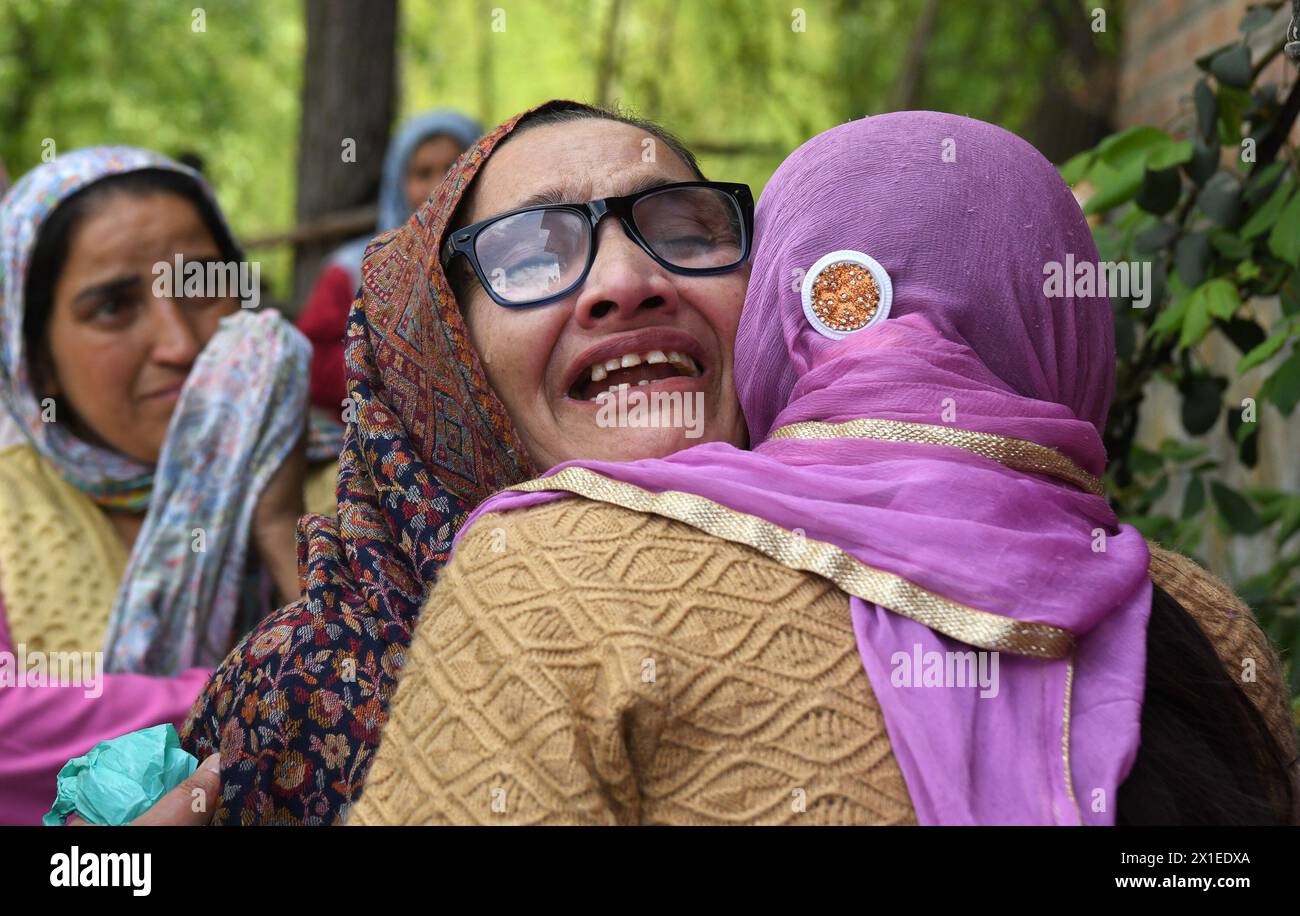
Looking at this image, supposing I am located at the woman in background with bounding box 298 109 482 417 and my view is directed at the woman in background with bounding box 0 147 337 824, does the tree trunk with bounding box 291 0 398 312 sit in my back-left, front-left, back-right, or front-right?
back-right

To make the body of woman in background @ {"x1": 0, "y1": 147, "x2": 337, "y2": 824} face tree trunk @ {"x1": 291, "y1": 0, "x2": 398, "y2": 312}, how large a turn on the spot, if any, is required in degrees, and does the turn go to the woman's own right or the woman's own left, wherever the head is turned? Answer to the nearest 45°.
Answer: approximately 135° to the woman's own left

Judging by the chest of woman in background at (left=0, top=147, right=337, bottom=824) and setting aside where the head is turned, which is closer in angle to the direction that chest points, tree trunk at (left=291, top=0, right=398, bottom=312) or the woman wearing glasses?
the woman wearing glasses

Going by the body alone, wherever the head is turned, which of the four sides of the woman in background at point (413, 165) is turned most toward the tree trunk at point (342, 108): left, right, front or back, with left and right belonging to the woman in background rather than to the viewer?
back

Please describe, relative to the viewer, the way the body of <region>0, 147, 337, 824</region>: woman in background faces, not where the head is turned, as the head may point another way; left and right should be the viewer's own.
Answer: facing the viewer and to the right of the viewer

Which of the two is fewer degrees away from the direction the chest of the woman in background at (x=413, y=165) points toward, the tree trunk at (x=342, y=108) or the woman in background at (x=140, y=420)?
the woman in background

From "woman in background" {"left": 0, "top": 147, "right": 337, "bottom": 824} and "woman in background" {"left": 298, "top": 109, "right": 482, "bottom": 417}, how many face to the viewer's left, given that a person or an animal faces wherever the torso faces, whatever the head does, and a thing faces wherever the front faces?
0

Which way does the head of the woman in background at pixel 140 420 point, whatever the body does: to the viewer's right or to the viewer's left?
to the viewer's right

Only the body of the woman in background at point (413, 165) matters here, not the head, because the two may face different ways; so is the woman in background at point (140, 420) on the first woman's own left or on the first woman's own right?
on the first woman's own right

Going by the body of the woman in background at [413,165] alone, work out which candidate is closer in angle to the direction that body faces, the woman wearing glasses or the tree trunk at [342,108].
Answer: the woman wearing glasses
